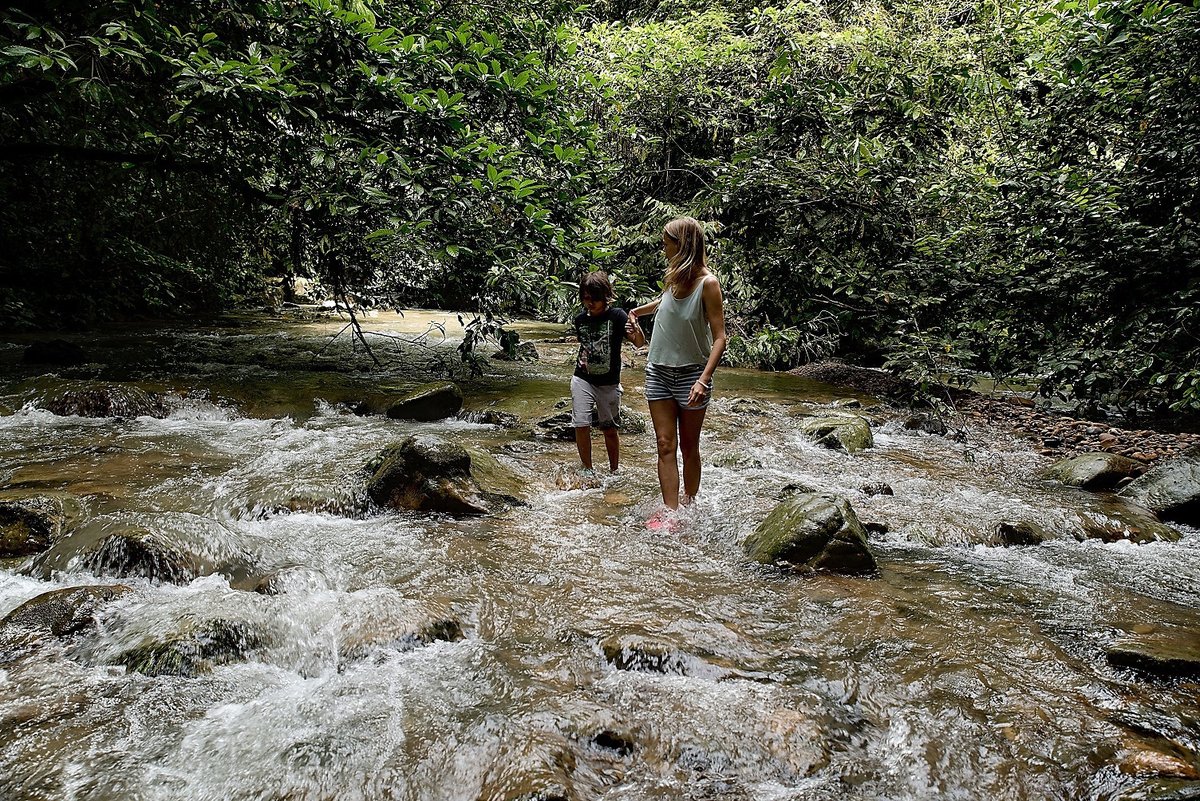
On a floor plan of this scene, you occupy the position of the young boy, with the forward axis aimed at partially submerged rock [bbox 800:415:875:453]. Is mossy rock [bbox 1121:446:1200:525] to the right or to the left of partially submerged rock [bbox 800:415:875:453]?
right

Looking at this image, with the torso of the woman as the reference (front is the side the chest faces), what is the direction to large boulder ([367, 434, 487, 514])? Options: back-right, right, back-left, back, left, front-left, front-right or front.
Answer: front-right

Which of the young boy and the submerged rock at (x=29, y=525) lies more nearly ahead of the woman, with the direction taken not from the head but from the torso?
the submerged rock

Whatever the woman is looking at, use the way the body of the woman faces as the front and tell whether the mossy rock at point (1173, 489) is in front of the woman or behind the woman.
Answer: behind

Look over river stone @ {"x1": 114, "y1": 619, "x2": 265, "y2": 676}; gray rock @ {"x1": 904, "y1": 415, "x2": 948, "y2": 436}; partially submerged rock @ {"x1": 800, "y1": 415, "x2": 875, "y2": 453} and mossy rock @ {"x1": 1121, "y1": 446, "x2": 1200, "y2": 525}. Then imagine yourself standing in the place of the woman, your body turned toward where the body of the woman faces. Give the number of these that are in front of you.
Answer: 1

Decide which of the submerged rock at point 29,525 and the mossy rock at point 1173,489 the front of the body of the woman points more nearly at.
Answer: the submerged rock

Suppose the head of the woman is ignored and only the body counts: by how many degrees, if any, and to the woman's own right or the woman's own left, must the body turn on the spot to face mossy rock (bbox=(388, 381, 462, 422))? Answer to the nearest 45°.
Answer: approximately 90° to the woman's own right

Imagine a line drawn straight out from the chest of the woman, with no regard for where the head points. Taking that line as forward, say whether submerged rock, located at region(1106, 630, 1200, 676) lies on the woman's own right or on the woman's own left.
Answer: on the woman's own left

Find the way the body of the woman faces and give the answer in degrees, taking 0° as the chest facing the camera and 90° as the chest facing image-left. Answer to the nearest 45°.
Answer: approximately 45°

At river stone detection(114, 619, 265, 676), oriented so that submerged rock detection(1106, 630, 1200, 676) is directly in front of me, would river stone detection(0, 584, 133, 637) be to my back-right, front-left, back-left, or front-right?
back-left

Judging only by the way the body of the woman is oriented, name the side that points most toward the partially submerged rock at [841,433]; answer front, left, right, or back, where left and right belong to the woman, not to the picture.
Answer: back
